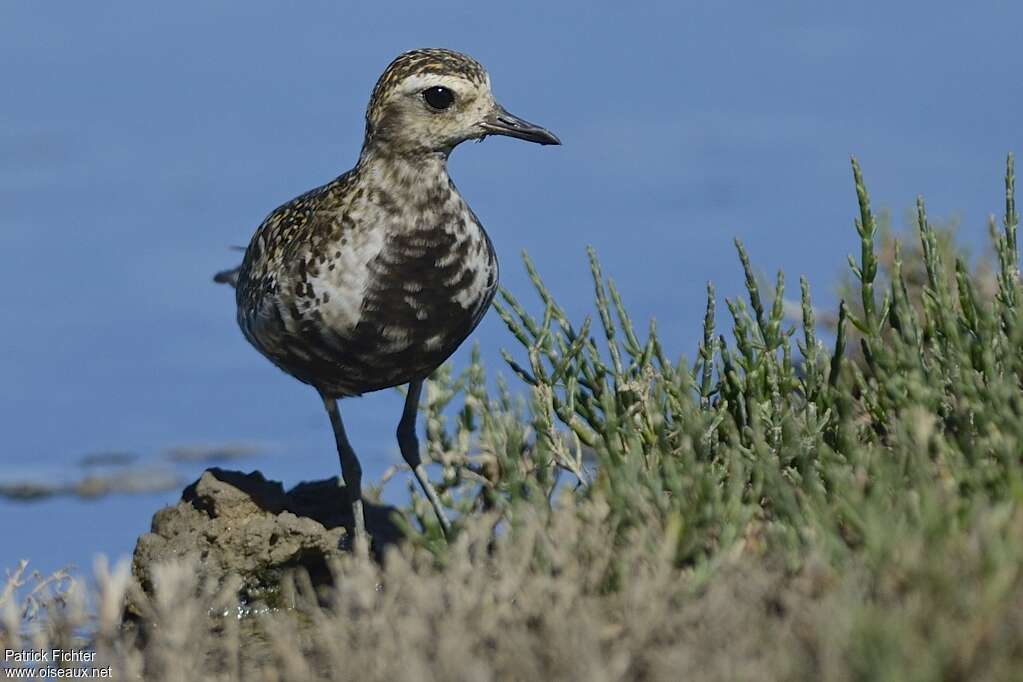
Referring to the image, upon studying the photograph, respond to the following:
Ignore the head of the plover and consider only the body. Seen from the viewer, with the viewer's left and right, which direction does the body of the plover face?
facing the viewer and to the right of the viewer
